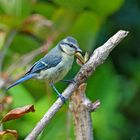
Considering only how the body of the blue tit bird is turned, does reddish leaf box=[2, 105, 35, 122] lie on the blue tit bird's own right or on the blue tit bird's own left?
on the blue tit bird's own right

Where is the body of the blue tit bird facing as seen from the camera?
to the viewer's right
